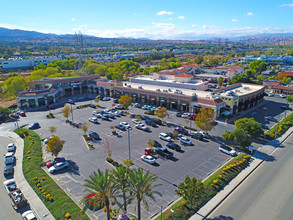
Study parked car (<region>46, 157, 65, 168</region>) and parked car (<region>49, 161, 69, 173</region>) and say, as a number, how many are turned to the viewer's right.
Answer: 0

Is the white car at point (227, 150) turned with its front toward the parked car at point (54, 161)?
no

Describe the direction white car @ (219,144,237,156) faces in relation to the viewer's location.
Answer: facing the viewer and to the right of the viewer

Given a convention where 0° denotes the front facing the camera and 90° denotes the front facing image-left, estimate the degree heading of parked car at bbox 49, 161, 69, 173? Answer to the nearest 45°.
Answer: approximately 45°

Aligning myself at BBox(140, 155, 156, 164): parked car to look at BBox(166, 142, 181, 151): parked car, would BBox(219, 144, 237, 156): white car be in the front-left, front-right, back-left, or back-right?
front-right

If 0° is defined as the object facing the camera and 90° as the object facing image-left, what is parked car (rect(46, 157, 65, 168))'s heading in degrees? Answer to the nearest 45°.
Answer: approximately 45°

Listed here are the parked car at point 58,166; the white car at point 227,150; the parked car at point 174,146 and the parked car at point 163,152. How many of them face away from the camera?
0

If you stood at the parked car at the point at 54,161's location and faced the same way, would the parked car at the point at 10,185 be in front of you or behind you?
in front

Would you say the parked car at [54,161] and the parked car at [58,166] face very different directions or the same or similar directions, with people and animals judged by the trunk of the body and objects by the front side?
same or similar directions

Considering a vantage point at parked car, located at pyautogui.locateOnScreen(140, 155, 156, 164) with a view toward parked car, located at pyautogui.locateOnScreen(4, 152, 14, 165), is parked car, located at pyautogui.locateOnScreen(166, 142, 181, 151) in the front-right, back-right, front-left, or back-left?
back-right
